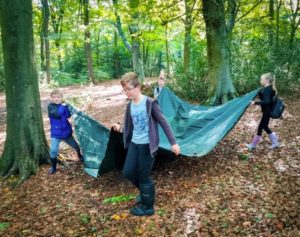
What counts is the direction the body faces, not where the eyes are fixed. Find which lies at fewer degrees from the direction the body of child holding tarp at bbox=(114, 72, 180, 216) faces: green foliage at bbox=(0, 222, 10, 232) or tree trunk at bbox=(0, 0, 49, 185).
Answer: the green foliage

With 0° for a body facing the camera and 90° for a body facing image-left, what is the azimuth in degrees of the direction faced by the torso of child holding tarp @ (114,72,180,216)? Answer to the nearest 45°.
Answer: approximately 45°

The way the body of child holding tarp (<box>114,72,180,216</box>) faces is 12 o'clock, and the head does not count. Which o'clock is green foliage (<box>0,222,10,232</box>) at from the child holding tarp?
The green foliage is roughly at 2 o'clock from the child holding tarp.

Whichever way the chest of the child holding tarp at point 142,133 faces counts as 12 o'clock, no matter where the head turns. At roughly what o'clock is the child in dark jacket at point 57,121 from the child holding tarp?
The child in dark jacket is roughly at 3 o'clock from the child holding tarp.

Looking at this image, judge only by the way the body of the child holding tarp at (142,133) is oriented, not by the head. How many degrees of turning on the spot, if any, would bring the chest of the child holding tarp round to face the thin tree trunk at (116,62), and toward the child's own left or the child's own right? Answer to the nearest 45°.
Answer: approximately 135° to the child's own right

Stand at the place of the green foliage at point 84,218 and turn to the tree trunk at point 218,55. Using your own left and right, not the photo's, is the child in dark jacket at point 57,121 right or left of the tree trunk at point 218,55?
left

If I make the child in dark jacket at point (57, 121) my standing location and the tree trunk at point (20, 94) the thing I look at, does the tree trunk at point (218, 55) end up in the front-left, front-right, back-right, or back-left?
back-right

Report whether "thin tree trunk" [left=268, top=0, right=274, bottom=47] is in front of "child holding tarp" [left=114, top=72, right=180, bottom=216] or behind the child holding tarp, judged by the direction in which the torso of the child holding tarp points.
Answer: behind

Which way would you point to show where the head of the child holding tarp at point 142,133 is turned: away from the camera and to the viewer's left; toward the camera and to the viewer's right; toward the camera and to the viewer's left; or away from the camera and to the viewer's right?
toward the camera and to the viewer's left

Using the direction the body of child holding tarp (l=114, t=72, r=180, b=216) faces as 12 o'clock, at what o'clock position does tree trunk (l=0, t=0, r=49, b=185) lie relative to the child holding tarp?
The tree trunk is roughly at 3 o'clock from the child holding tarp.
